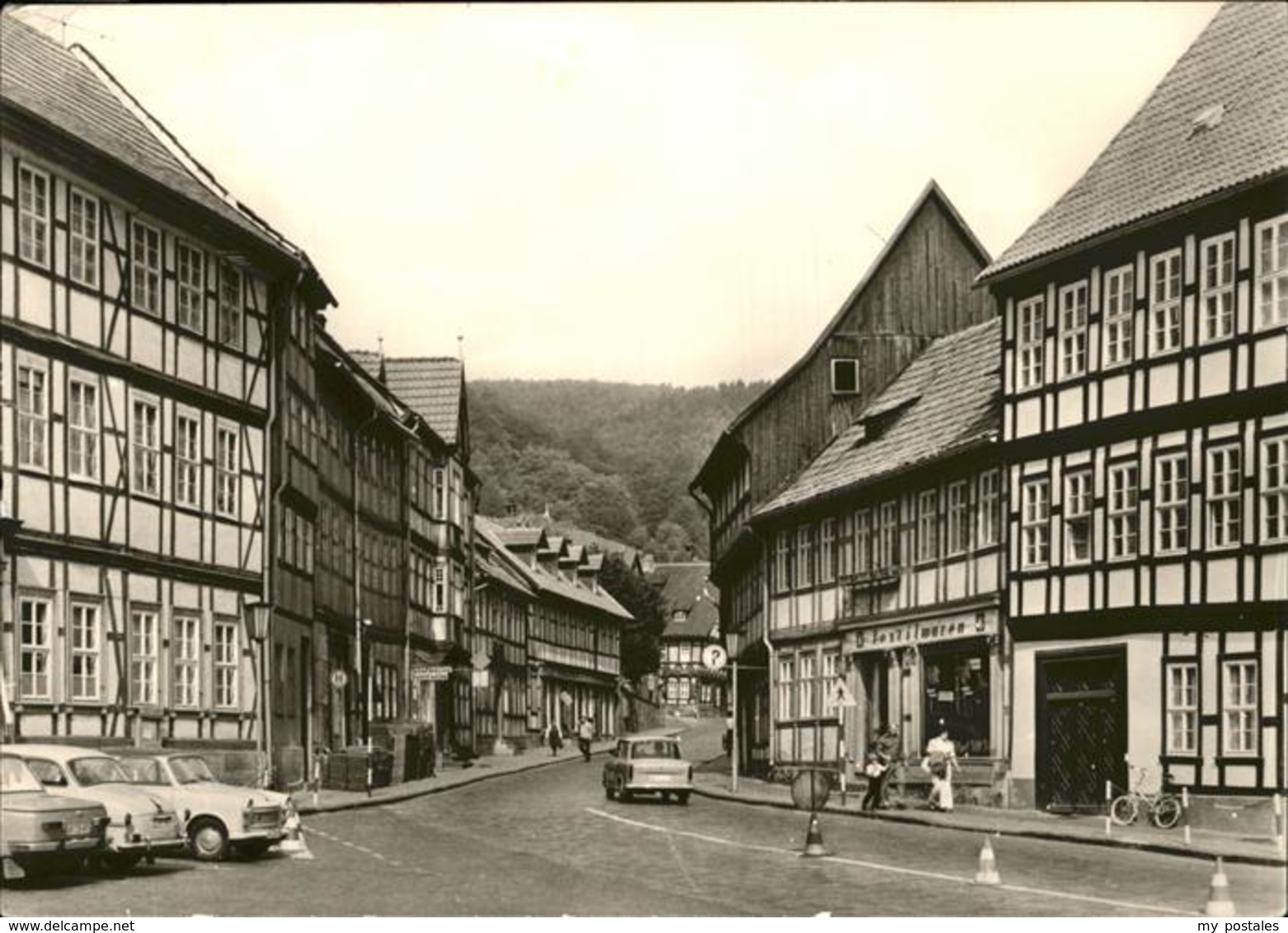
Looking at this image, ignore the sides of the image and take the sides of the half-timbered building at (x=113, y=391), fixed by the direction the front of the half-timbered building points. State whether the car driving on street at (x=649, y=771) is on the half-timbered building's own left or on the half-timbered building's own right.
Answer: on the half-timbered building's own left

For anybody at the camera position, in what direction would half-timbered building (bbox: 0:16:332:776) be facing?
facing the viewer and to the right of the viewer

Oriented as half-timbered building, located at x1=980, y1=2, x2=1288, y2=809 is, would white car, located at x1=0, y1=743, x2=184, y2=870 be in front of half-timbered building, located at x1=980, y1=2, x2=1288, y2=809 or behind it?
in front

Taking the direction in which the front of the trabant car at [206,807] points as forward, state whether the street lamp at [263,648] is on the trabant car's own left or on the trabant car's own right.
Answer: on the trabant car's own left

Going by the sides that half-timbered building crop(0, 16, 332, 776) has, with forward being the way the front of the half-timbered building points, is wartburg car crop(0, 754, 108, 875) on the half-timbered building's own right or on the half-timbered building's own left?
on the half-timbered building's own right

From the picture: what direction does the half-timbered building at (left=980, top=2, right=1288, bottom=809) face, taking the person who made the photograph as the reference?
facing the viewer and to the left of the viewer

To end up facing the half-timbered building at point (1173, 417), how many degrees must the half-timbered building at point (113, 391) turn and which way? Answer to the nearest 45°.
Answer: approximately 45° to its left

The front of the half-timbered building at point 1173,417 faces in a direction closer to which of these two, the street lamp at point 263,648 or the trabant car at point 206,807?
the trabant car
